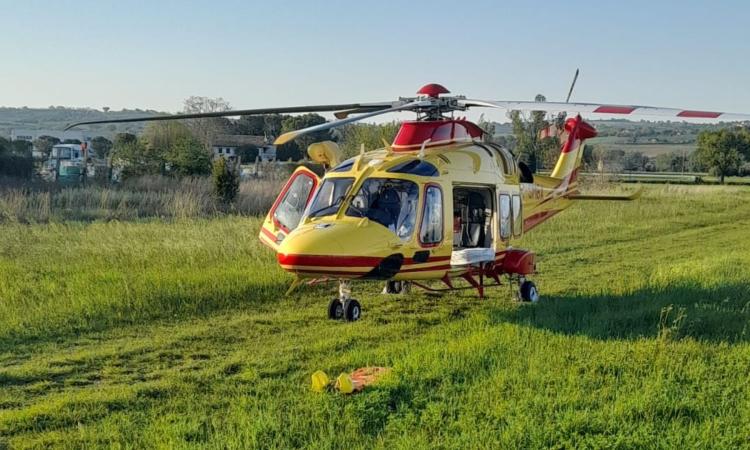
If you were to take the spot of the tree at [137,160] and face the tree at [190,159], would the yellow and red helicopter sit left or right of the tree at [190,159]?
right

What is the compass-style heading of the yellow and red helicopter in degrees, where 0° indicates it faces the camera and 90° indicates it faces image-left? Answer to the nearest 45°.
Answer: approximately 45°

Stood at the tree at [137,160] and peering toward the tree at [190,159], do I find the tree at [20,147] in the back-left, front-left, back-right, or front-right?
back-left

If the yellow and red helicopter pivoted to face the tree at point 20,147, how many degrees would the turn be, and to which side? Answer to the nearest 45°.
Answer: approximately 90° to its right

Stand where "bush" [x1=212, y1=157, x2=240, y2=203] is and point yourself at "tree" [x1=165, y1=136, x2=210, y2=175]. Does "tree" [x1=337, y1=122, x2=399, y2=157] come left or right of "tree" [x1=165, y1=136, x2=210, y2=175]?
right

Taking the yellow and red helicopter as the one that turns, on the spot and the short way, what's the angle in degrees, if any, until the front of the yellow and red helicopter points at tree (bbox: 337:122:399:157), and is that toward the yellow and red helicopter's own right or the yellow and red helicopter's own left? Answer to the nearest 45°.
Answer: approximately 135° to the yellow and red helicopter's own right

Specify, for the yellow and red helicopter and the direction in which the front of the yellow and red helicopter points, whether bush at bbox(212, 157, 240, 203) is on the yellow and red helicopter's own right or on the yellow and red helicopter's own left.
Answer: on the yellow and red helicopter's own right

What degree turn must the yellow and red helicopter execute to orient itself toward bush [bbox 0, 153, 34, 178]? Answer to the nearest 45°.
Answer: approximately 90° to its right

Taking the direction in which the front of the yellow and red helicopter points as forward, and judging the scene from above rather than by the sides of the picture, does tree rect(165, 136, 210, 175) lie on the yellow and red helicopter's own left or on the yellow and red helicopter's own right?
on the yellow and red helicopter's own right
